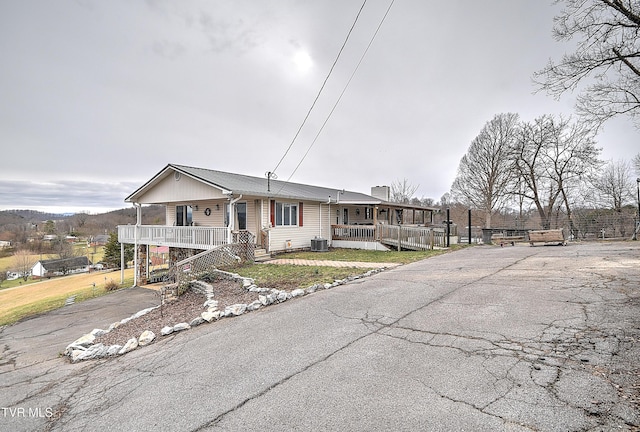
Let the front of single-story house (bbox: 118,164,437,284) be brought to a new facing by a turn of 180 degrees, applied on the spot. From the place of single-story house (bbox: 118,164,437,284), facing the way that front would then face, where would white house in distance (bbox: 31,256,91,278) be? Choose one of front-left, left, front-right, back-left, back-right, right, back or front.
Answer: front

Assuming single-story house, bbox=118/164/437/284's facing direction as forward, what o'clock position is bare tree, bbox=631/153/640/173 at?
The bare tree is roughly at 10 o'clock from the single-story house.

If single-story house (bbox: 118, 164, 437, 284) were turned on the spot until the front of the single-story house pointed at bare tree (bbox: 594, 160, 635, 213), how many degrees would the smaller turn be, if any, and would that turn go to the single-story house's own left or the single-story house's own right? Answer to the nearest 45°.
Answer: approximately 45° to the single-story house's own left

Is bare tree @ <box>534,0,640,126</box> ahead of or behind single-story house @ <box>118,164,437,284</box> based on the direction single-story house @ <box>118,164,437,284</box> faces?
ahead

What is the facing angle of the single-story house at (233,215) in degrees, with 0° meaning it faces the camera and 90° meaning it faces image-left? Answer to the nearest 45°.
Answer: approximately 315°

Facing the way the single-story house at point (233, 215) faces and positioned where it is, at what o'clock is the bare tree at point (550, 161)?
The bare tree is roughly at 10 o'clock from the single-story house.

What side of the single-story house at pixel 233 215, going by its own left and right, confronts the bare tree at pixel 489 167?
left
